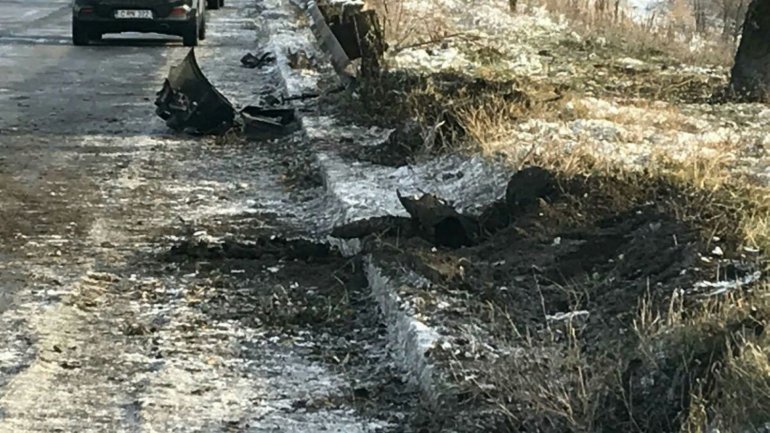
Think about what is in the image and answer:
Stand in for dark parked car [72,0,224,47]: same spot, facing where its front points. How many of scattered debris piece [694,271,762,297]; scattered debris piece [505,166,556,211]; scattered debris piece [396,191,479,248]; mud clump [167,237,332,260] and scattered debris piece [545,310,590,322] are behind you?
5

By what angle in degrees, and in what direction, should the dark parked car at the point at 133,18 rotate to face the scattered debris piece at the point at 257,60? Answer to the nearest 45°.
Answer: approximately 135° to its right

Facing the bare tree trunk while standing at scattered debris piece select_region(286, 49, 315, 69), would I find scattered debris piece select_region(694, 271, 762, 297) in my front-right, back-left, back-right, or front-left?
front-right

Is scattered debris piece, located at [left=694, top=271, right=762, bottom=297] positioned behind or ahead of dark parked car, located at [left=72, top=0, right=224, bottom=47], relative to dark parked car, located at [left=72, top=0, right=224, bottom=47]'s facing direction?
behind

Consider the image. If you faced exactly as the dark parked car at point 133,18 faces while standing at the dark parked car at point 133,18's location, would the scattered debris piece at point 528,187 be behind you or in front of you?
behind

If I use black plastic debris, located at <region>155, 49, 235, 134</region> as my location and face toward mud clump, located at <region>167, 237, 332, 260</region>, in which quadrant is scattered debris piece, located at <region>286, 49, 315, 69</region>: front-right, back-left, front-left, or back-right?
back-left

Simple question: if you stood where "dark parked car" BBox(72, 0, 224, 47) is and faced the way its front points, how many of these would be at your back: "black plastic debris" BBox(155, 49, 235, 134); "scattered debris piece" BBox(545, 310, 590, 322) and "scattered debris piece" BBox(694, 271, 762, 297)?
3

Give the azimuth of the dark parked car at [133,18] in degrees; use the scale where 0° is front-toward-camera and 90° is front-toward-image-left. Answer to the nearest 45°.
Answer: approximately 180°

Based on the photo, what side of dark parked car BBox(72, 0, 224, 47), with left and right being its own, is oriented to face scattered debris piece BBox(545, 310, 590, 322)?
back

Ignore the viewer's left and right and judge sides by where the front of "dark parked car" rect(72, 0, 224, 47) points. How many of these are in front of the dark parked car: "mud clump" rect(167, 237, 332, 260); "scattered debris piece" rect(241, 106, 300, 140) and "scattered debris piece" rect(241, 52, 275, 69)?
0

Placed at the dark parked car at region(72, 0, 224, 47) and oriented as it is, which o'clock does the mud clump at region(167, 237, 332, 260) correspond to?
The mud clump is roughly at 6 o'clock from the dark parked car.

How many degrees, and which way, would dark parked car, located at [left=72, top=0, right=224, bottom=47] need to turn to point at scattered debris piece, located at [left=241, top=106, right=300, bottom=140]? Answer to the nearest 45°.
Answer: approximately 180°
